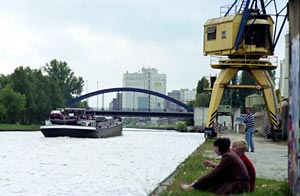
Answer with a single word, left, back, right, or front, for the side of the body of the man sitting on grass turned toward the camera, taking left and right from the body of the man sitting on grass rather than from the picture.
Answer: left

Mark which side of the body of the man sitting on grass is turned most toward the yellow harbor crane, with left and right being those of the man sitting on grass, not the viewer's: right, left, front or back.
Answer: right
